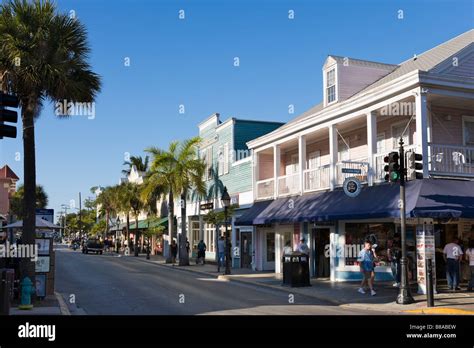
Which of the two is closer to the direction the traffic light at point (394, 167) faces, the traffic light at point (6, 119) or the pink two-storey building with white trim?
the traffic light

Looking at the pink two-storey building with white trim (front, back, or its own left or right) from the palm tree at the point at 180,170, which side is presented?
right

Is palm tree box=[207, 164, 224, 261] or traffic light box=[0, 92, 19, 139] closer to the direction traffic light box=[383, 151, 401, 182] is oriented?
the traffic light

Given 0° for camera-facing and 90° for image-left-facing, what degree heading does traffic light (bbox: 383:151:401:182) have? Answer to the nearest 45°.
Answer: approximately 0°

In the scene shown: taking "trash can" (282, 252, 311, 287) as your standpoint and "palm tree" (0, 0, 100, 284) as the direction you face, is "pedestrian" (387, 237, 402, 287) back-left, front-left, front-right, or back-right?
back-left

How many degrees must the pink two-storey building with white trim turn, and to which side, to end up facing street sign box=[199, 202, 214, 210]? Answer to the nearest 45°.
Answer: approximately 90° to its right
